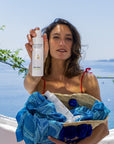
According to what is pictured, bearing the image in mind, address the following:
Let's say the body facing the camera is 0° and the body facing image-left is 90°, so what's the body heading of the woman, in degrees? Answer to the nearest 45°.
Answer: approximately 0°
